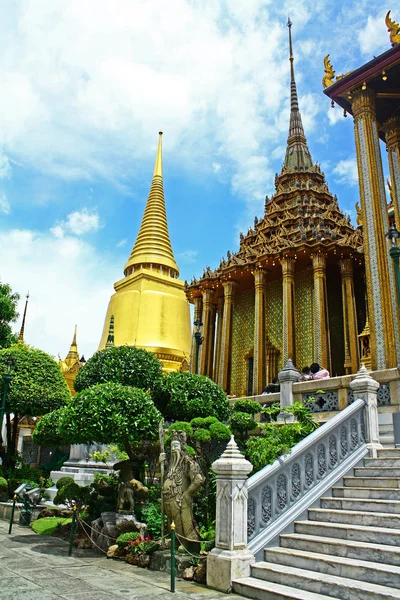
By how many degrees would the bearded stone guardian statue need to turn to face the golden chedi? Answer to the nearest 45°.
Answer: approximately 135° to its right

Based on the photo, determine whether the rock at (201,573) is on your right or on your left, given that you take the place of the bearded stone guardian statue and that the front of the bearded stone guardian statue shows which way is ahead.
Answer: on your left

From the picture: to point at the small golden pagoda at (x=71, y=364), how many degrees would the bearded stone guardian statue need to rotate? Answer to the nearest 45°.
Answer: approximately 135° to its right

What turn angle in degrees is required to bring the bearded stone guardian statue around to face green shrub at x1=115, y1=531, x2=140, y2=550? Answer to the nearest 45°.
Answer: approximately 90° to its right

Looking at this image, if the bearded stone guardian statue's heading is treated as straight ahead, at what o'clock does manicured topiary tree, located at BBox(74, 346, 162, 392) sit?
The manicured topiary tree is roughly at 4 o'clock from the bearded stone guardian statue.

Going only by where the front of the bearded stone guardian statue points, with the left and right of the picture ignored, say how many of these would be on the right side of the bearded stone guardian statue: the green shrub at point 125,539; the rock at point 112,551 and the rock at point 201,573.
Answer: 2

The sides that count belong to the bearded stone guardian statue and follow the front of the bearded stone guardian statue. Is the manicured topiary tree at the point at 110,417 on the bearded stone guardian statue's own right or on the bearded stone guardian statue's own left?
on the bearded stone guardian statue's own right

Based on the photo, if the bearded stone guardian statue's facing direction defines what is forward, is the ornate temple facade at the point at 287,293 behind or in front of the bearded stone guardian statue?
behind

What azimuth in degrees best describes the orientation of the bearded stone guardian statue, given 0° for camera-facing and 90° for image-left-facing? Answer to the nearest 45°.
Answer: approximately 45°

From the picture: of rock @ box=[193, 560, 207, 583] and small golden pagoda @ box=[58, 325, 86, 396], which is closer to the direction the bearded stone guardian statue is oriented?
the rock
